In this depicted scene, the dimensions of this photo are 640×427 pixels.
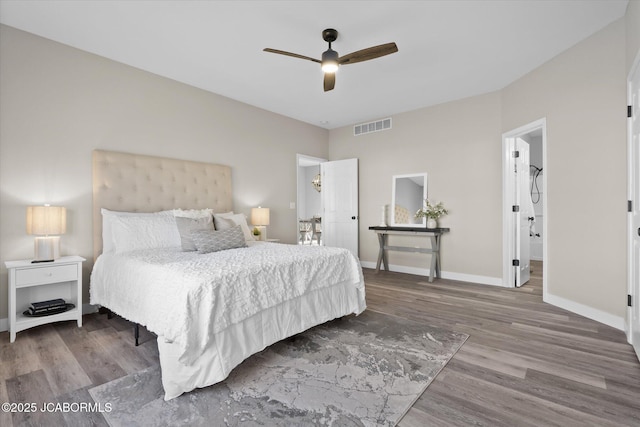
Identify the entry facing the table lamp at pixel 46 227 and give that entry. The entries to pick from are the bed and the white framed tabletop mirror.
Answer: the white framed tabletop mirror

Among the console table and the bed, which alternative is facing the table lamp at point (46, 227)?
the console table

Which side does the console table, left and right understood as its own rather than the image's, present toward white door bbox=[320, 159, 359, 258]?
right

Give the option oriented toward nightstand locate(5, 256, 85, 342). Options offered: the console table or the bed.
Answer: the console table

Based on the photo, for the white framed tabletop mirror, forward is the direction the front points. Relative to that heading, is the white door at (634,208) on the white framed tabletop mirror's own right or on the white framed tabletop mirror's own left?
on the white framed tabletop mirror's own left

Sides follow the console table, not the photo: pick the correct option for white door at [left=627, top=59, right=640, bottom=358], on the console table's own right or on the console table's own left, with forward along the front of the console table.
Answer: on the console table's own left

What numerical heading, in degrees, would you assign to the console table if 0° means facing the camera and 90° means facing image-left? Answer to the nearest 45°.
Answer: approximately 45°

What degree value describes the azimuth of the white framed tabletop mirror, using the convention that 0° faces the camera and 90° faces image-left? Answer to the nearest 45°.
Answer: approximately 45°

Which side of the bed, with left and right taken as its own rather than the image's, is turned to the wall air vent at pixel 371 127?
left

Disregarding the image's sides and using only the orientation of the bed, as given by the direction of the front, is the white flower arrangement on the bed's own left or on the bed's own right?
on the bed's own left

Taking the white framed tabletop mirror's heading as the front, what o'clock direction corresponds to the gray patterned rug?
The gray patterned rug is roughly at 11 o'clock from the white framed tabletop mirror.

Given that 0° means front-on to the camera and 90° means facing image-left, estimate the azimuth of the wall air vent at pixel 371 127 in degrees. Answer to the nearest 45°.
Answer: approximately 45°
